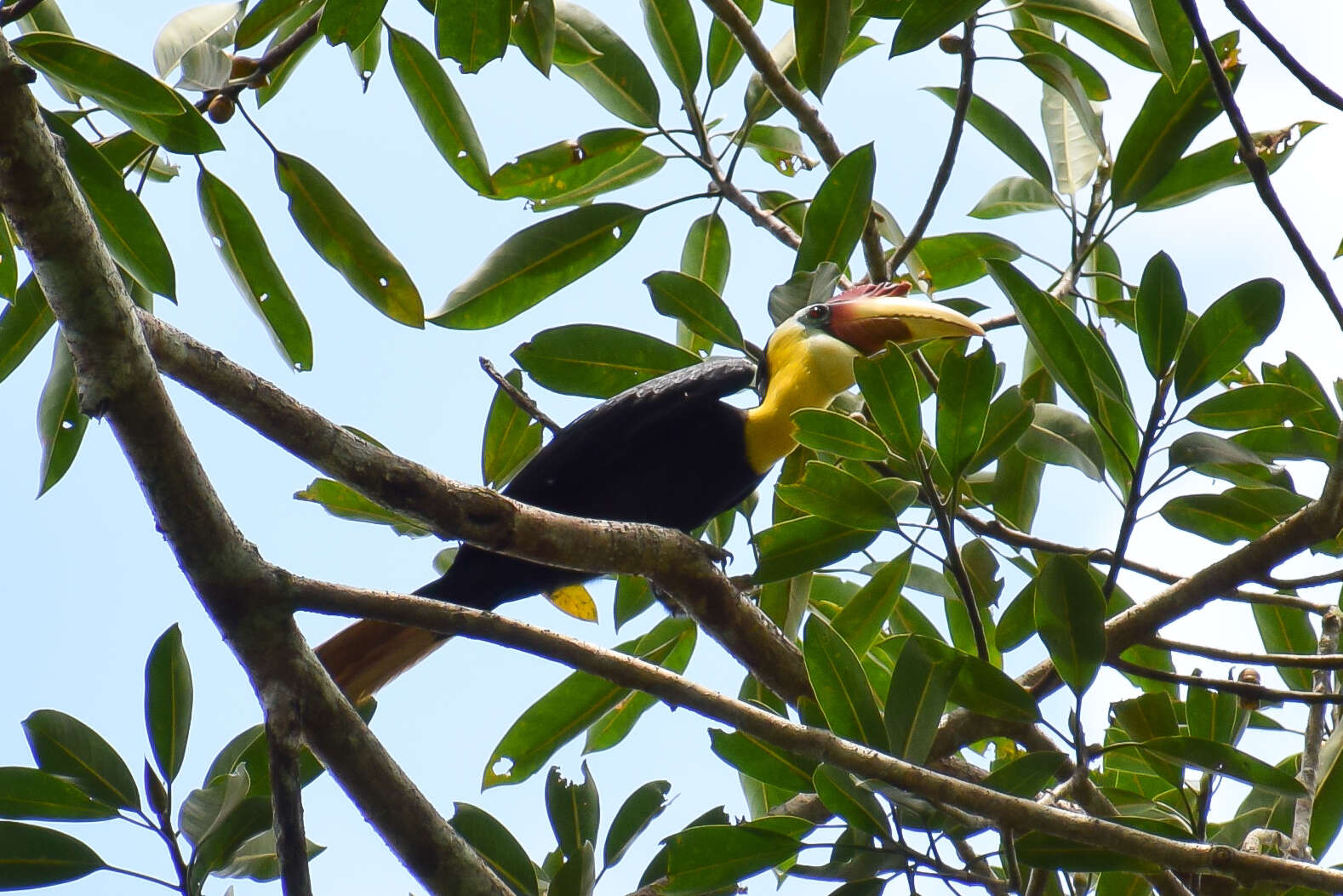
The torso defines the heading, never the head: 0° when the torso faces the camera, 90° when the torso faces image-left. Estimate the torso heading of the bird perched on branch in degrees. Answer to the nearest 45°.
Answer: approximately 270°
